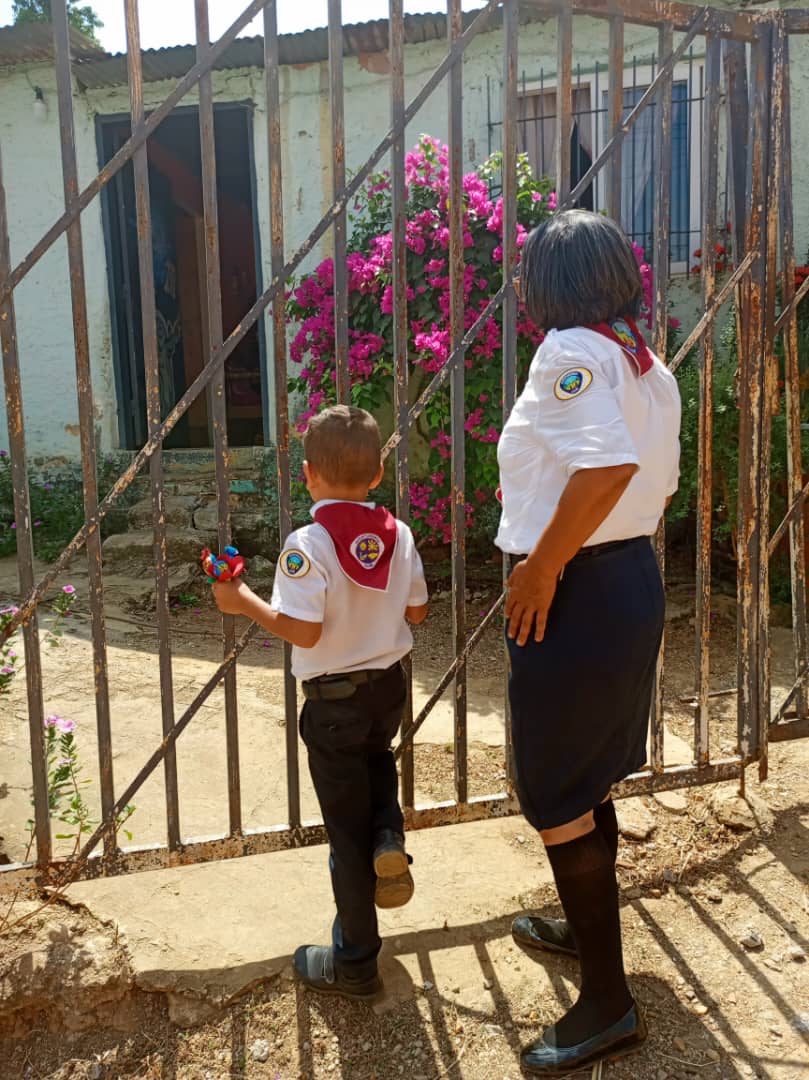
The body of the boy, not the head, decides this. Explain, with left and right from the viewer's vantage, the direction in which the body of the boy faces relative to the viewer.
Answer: facing away from the viewer and to the left of the viewer

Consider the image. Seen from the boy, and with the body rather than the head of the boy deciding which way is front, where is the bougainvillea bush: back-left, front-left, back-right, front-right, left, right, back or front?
front-right

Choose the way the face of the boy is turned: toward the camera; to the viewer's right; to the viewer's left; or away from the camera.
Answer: away from the camera
